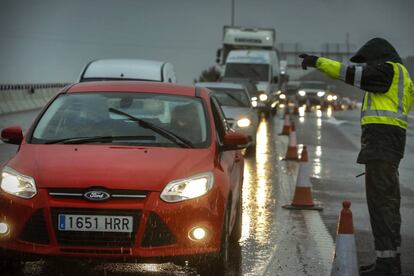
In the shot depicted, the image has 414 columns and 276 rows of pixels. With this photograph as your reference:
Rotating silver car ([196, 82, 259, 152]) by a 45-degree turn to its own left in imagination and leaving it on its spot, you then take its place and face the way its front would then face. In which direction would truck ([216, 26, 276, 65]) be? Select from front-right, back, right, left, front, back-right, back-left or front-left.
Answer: back-left

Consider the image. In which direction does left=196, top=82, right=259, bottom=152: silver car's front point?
toward the camera

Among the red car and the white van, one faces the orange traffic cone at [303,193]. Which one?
the white van

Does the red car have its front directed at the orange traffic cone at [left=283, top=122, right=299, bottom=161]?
no

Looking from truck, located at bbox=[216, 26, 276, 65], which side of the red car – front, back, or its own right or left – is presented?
back

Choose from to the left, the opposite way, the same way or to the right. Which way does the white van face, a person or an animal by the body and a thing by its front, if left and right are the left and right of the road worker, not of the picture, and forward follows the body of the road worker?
to the left

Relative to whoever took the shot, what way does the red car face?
facing the viewer

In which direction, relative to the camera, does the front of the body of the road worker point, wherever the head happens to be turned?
to the viewer's left

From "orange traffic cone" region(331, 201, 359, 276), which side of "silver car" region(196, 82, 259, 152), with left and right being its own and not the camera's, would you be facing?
front

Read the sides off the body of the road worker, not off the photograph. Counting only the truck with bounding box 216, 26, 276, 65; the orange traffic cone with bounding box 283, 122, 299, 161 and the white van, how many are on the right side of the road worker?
3

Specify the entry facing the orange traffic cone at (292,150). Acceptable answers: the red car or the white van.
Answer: the white van

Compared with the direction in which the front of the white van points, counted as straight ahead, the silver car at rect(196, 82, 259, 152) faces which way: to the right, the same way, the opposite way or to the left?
the same way

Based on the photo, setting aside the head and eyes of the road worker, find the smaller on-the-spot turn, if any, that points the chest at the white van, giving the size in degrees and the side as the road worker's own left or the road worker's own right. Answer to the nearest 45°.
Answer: approximately 90° to the road worker's own right

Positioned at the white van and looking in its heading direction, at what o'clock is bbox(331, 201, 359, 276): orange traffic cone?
The orange traffic cone is roughly at 12 o'clock from the white van.

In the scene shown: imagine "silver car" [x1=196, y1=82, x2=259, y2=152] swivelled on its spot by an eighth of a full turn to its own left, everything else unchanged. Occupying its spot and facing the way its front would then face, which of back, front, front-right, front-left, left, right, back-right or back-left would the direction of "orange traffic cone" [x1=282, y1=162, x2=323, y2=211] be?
front-right

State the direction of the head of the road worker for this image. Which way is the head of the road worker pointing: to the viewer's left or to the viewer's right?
to the viewer's left

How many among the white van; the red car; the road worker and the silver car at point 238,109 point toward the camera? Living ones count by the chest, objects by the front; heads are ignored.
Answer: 3
